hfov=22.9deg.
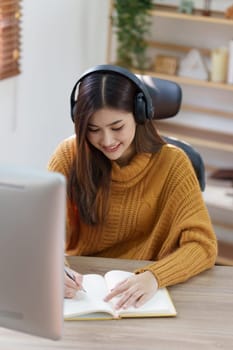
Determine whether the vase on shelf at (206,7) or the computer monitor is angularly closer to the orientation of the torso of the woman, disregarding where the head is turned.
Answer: the computer monitor

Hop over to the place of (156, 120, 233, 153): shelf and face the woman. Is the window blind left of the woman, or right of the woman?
right

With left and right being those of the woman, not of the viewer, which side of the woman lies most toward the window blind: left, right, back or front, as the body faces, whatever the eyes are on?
right

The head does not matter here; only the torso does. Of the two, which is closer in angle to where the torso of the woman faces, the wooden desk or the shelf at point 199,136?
the wooden desk

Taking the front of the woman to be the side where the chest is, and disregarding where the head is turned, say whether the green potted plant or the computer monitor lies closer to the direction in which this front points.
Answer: the computer monitor

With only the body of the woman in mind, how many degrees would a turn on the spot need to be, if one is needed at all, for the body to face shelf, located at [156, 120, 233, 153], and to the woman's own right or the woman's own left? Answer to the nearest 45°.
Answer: approximately 135° to the woman's own right

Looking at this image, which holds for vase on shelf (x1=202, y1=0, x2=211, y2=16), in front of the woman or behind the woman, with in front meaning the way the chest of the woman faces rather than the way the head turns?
behind

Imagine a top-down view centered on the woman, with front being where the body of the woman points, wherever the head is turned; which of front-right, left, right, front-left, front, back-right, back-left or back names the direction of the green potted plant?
back-right

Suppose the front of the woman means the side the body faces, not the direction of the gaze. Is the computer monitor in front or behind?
in front

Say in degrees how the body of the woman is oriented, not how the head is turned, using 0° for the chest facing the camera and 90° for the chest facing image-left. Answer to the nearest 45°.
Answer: approximately 45°
